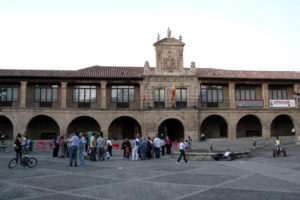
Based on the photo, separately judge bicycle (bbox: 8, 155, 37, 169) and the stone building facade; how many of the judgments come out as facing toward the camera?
1

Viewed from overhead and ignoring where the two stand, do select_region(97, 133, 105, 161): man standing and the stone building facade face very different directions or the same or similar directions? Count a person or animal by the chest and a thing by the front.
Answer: very different directions

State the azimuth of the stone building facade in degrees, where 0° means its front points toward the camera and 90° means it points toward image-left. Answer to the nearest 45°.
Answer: approximately 0°

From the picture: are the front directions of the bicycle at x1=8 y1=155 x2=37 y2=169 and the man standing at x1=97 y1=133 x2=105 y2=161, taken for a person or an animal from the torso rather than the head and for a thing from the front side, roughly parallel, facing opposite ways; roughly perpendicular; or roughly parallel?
roughly perpendicular

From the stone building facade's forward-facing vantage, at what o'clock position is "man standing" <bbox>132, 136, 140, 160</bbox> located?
The man standing is roughly at 12 o'clock from the stone building facade.

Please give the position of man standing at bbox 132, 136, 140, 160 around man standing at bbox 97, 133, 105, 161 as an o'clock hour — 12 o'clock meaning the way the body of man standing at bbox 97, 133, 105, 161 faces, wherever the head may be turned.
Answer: man standing at bbox 132, 136, 140, 160 is roughly at 2 o'clock from man standing at bbox 97, 133, 105, 161.
